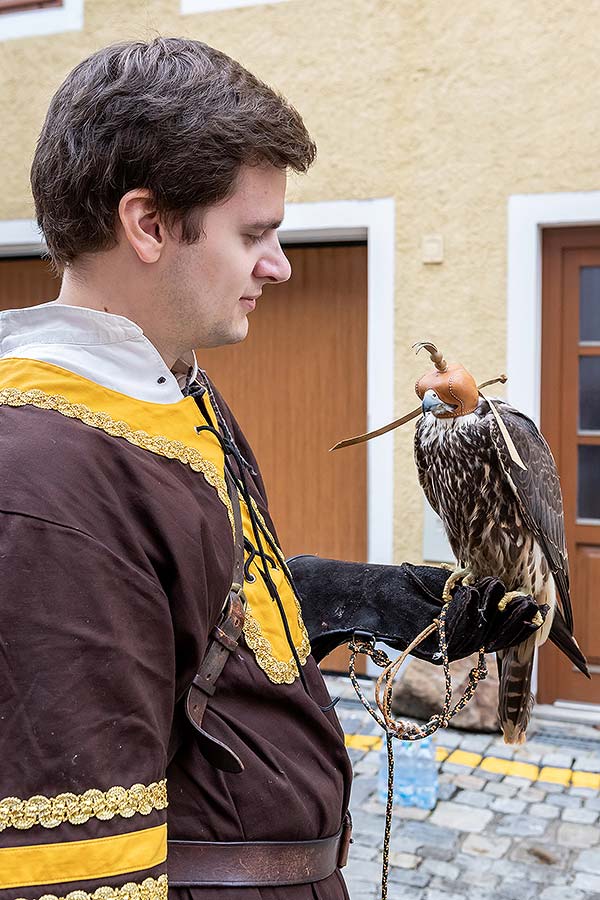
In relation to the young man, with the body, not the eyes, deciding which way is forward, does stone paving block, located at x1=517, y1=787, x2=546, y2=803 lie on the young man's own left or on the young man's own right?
on the young man's own left

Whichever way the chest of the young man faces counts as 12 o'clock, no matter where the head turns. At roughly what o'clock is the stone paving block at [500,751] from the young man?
The stone paving block is roughly at 10 o'clock from the young man.

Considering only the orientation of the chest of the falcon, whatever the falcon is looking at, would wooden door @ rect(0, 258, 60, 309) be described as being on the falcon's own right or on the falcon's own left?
on the falcon's own right

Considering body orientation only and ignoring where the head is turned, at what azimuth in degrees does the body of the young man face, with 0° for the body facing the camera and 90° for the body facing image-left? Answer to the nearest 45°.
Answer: approximately 270°

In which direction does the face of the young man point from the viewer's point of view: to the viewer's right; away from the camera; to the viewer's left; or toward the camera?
to the viewer's right

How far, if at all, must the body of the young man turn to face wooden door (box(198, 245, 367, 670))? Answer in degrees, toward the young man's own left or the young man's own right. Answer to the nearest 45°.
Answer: approximately 90° to the young man's own left

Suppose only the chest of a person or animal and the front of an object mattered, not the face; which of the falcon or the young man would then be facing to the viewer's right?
the young man

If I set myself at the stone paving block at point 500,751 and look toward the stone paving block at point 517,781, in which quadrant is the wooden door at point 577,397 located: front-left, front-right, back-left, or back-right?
back-left

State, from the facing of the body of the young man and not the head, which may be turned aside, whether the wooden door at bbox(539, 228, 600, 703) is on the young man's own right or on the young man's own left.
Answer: on the young man's own left

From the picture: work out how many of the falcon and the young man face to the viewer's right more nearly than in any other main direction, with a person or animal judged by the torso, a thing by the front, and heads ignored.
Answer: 1

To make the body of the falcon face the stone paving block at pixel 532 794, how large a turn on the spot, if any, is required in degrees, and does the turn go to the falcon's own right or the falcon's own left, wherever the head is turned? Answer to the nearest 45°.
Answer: approximately 135° to the falcon's own right
